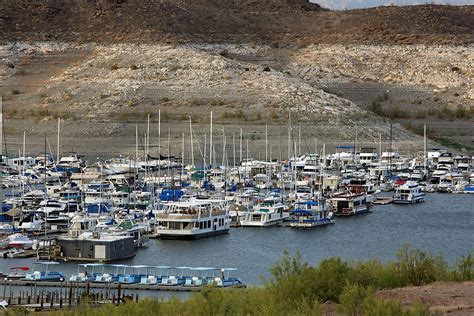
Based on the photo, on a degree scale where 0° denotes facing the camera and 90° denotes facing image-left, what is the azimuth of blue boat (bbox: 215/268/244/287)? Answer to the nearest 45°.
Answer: approximately 315°

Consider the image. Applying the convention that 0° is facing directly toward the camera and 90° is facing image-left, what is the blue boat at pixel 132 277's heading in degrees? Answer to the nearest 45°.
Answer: approximately 45°

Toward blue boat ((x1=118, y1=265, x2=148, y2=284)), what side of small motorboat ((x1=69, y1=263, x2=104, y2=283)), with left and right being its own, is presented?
left

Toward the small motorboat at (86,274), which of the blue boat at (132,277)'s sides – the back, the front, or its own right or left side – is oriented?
right
